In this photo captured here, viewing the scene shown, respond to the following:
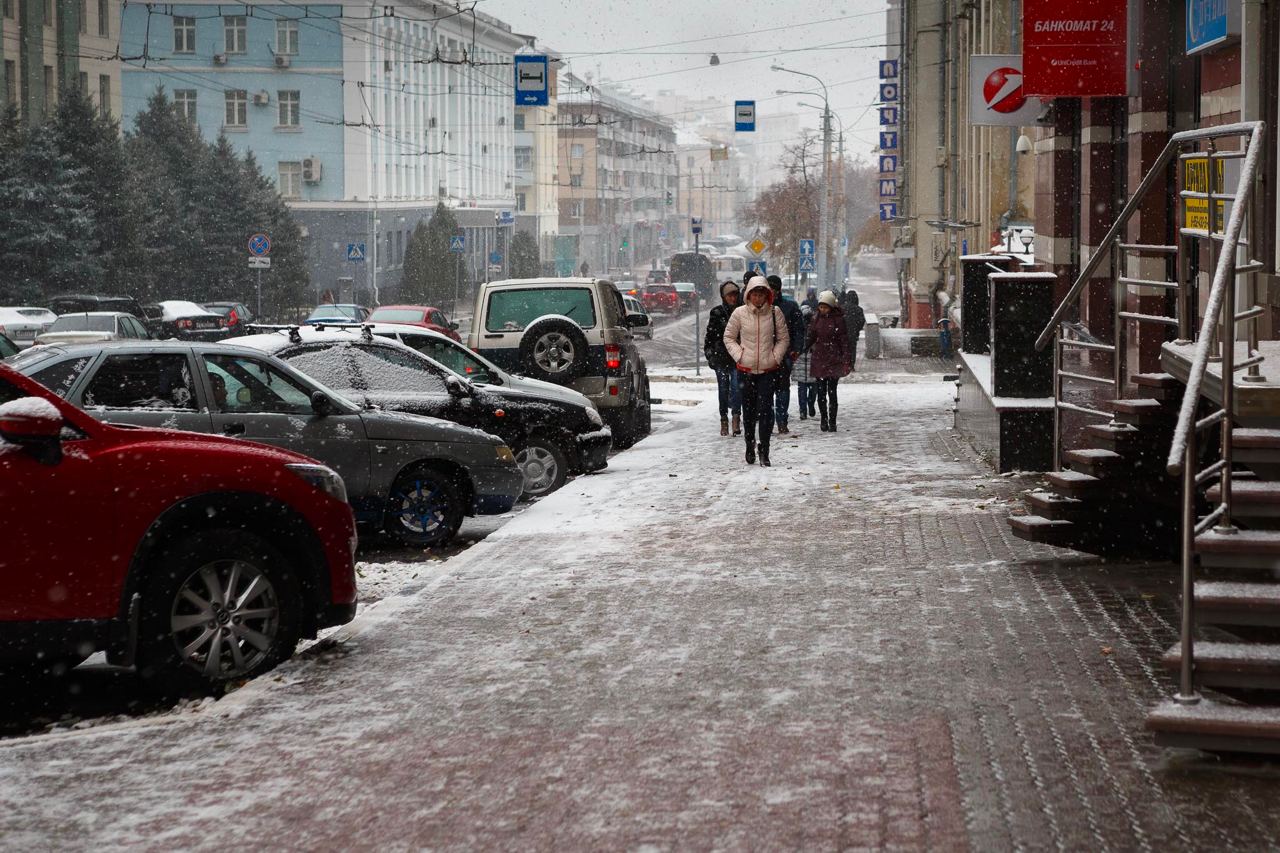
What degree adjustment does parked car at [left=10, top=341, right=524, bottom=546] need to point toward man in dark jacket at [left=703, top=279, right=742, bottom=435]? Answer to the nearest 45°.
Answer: approximately 45° to its left

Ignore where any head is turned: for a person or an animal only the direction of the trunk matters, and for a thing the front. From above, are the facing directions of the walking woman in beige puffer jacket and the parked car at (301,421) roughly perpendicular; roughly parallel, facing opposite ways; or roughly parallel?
roughly perpendicular

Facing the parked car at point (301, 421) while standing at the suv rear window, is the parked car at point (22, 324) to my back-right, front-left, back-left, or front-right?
back-right

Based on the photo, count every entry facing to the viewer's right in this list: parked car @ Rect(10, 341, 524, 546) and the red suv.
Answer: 2

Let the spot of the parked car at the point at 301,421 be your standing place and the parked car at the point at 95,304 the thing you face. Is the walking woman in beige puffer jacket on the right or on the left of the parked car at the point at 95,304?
right

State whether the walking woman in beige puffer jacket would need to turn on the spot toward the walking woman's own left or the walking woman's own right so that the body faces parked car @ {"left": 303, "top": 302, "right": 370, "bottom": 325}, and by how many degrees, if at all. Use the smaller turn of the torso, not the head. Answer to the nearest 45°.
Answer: approximately 180°

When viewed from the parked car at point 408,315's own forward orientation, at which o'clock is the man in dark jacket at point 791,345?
The man in dark jacket is roughly at 1 o'clock from the parked car.

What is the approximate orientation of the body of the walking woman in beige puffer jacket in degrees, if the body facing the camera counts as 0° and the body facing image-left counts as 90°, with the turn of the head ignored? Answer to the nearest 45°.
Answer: approximately 0°
